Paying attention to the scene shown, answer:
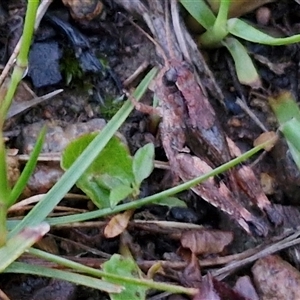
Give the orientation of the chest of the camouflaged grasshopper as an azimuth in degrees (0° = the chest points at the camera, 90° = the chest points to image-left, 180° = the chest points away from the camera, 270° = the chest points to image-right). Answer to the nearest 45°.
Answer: approximately 135°
